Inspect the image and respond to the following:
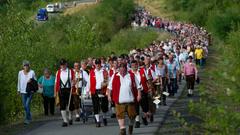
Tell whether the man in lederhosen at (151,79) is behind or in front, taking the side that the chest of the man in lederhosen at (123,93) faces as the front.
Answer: behind

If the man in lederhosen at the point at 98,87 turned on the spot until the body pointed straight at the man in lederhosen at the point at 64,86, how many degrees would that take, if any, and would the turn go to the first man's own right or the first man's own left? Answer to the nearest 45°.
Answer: approximately 90° to the first man's own right

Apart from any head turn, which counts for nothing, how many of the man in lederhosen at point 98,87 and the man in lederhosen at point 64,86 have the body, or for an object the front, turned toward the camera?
2

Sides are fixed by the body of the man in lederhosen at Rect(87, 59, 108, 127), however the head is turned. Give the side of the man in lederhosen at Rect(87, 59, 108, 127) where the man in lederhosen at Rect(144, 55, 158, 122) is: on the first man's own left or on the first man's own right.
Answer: on the first man's own left

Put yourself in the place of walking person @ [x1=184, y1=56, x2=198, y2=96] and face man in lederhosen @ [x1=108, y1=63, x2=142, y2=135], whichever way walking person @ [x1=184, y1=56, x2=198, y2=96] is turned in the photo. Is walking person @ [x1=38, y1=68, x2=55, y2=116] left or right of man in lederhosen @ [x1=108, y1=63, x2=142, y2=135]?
right

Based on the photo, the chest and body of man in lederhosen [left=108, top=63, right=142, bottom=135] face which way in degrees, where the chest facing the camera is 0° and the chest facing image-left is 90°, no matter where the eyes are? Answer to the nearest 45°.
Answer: approximately 0°

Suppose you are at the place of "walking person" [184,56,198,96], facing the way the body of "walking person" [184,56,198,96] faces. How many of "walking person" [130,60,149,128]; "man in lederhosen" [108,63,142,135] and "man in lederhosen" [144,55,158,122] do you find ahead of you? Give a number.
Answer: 3

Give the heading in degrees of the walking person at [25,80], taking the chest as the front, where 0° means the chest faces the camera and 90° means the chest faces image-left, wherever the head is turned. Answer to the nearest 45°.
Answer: approximately 0°

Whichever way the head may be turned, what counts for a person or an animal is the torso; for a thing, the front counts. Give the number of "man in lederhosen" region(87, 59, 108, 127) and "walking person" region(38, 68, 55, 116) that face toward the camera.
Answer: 2
